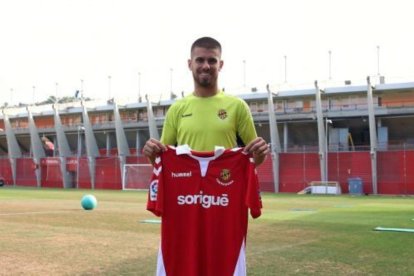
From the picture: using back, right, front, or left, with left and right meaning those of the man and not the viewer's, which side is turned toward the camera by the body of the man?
front
